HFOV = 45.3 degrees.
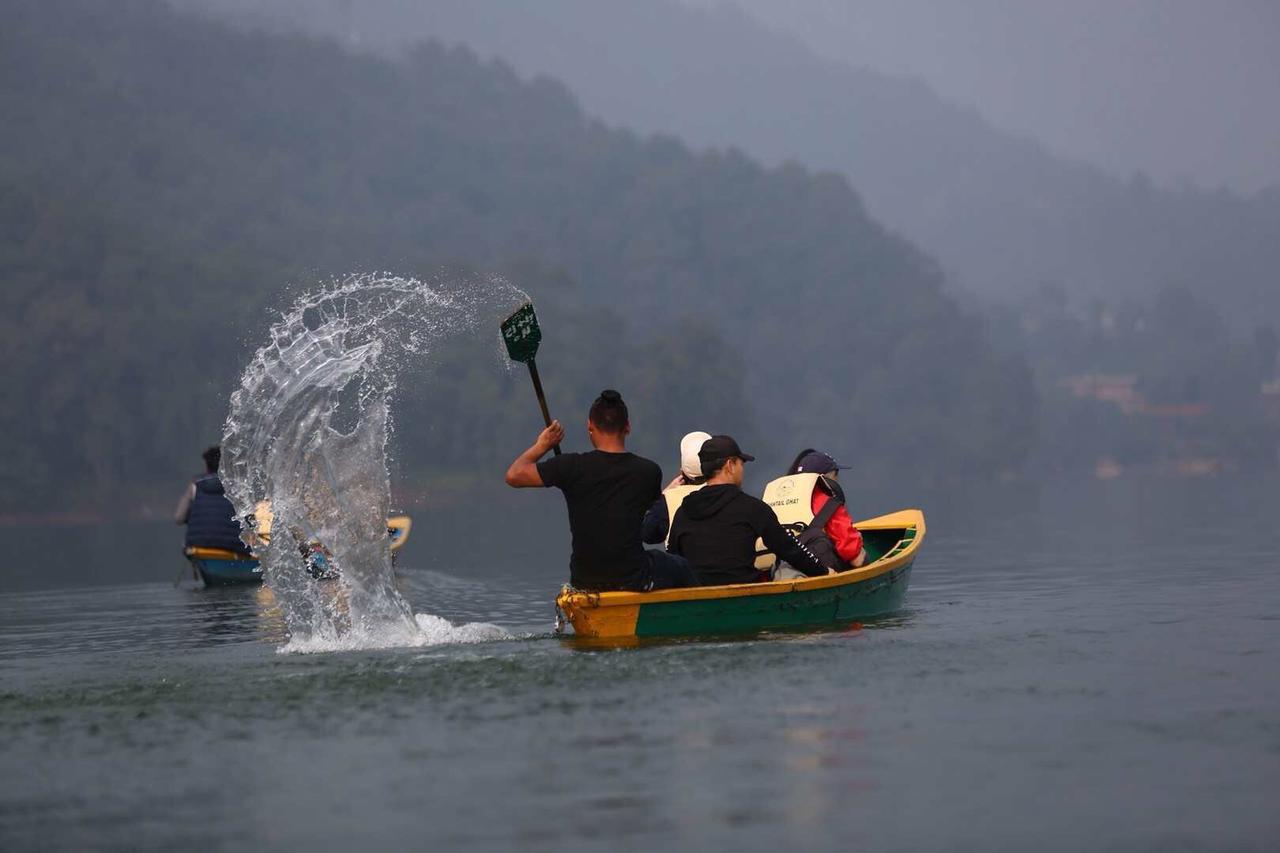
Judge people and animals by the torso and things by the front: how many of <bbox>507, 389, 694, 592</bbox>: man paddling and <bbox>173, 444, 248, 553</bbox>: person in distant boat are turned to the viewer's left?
0

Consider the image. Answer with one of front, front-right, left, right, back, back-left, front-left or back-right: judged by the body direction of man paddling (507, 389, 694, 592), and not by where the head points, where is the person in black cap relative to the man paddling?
front-right

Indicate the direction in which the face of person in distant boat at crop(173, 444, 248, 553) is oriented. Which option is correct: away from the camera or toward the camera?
away from the camera

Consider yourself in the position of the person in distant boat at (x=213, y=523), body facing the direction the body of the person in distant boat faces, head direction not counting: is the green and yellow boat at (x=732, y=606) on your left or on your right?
on your right

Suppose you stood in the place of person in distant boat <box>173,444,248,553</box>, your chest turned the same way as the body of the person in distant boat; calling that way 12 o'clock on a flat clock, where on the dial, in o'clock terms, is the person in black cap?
The person in black cap is roughly at 4 o'clock from the person in distant boat.

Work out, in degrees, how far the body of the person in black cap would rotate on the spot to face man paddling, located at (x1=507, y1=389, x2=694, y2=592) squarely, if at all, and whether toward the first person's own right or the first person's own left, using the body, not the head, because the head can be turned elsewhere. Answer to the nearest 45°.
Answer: approximately 180°

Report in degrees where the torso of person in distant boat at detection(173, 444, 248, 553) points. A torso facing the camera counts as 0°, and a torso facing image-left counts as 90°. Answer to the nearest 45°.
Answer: approximately 225°

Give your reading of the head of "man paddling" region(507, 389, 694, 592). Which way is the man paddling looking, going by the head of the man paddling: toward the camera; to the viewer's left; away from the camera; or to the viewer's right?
away from the camera

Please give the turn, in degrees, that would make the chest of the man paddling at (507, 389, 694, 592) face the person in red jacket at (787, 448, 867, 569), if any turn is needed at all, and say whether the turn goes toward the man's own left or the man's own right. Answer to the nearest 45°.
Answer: approximately 45° to the man's own right

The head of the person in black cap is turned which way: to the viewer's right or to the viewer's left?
to the viewer's right

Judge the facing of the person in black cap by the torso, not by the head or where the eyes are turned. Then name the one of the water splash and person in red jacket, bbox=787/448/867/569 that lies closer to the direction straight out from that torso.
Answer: the person in red jacket

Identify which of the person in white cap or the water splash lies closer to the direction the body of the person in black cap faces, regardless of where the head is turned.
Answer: the person in white cap

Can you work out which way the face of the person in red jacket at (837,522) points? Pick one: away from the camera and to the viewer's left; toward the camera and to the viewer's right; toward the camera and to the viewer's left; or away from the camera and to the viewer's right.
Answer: away from the camera and to the viewer's right

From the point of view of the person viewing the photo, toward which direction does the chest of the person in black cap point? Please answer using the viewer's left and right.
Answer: facing away from the viewer and to the right of the viewer

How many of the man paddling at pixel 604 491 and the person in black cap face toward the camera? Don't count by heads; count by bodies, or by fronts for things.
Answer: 0

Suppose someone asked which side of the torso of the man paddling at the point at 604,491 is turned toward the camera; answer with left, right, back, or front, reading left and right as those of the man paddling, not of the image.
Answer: back
